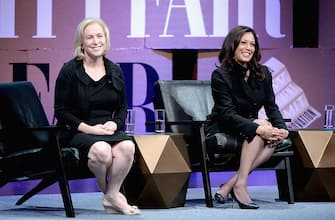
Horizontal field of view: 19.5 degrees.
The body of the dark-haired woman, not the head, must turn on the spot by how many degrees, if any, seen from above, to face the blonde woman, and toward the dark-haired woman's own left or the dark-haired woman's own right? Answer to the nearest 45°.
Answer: approximately 90° to the dark-haired woman's own right

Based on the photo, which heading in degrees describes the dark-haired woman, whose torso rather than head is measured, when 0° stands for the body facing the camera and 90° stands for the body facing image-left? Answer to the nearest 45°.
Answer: approximately 315°

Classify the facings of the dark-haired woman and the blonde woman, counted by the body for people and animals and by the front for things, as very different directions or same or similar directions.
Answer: same or similar directions

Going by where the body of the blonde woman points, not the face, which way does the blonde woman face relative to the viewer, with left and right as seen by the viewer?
facing the viewer and to the right of the viewer

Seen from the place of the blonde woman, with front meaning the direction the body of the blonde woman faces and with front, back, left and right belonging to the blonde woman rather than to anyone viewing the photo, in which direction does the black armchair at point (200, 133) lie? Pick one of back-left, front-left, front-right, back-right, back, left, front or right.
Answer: left

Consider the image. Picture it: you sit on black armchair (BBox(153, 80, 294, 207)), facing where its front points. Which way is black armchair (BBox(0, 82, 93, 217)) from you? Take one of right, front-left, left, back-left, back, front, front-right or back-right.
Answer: right

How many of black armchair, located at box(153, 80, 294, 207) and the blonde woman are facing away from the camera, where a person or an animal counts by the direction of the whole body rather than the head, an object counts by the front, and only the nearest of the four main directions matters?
0

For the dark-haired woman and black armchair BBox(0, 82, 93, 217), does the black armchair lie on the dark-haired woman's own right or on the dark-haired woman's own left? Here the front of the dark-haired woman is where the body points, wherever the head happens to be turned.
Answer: on the dark-haired woman's own right

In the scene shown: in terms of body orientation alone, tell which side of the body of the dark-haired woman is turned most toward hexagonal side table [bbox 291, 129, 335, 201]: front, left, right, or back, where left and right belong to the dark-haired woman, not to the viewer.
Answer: left
